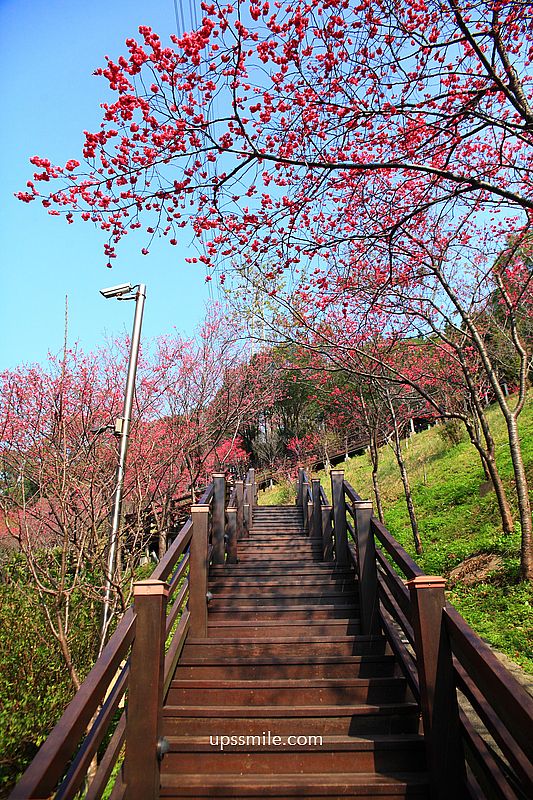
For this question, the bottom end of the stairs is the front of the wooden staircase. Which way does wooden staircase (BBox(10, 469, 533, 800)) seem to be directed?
toward the camera

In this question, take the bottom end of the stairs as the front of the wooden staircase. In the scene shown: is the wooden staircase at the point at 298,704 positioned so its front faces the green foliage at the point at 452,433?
no

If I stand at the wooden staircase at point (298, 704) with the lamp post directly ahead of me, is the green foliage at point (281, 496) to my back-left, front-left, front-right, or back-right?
front-right
